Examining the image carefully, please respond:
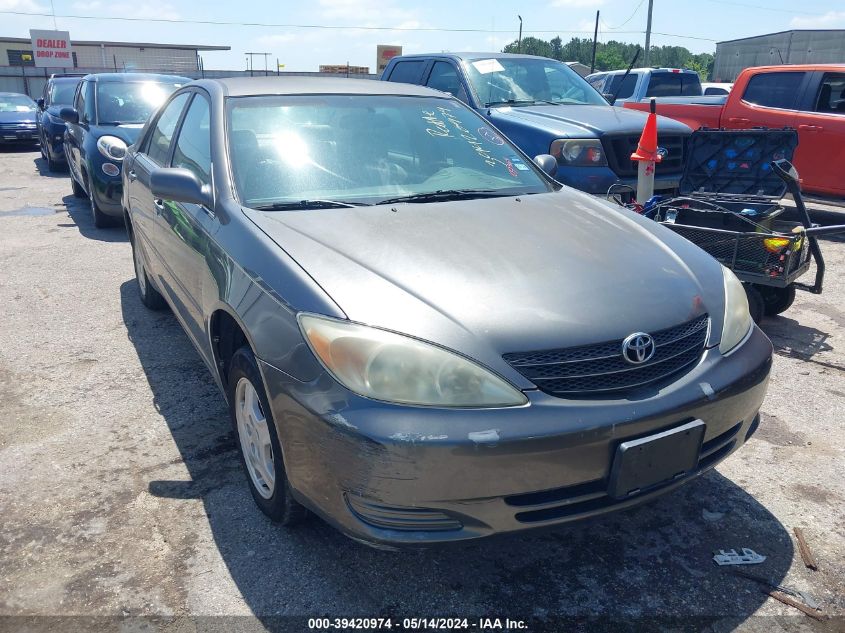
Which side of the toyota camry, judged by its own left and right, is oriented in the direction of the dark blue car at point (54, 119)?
back

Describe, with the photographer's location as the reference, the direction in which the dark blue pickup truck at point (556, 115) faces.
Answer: facing the viewer and to the right of the viewer

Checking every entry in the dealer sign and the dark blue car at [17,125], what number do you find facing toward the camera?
2

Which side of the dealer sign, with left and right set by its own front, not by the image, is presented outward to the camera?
front

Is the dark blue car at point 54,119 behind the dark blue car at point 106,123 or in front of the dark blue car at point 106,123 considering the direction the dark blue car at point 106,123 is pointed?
behind

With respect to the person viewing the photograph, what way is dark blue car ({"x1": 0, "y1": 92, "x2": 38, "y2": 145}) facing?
facing the viewer

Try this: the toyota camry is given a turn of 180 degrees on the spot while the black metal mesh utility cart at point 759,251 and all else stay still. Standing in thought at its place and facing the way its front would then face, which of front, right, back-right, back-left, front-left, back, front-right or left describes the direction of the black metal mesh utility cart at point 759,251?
right

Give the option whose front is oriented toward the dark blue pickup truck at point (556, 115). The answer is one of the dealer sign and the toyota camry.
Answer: the dealer sign

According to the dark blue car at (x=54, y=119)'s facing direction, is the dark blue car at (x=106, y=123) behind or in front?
in front

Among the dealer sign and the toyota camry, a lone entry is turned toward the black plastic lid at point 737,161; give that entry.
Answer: the dealer sign
